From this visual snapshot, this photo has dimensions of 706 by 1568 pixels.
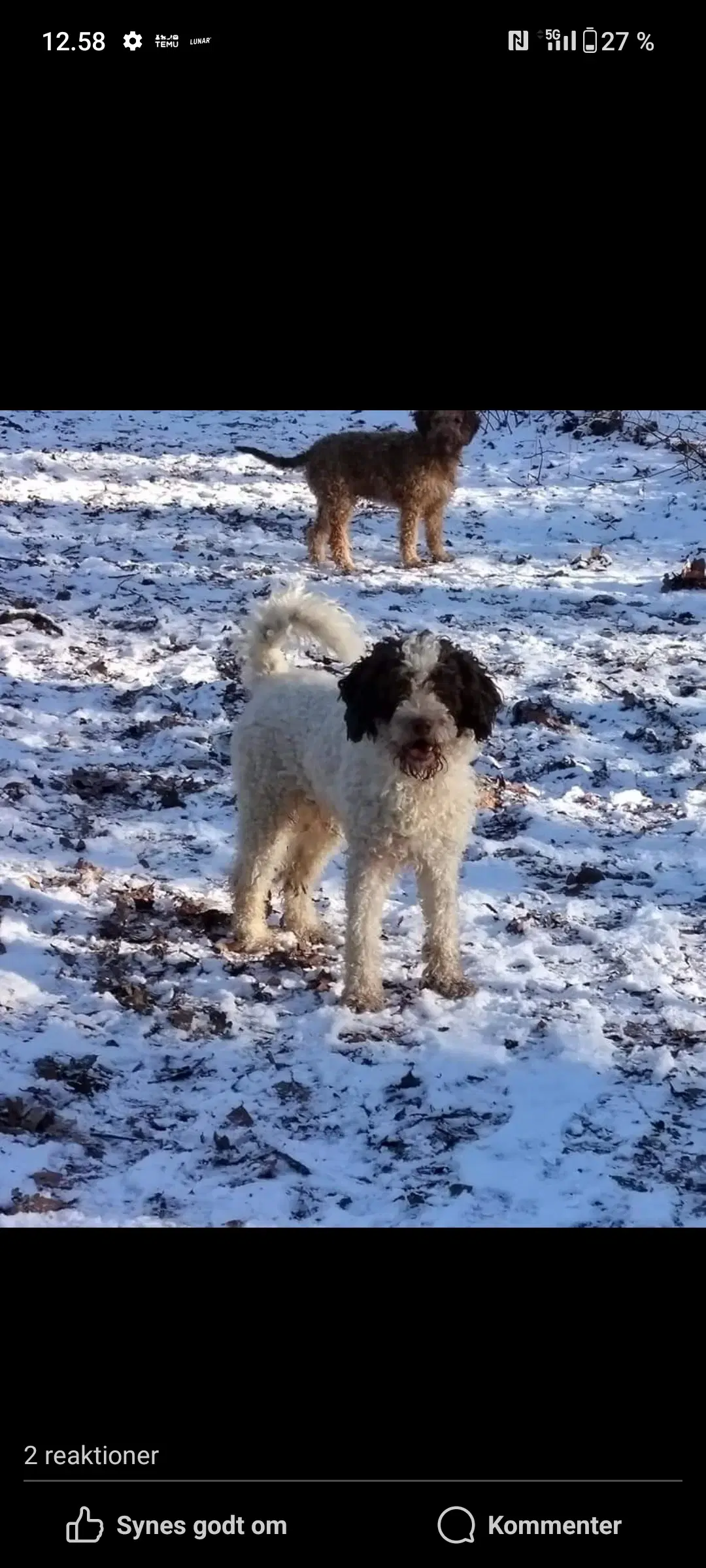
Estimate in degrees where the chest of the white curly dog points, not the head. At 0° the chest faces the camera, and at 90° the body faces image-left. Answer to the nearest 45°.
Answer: approximately 315°

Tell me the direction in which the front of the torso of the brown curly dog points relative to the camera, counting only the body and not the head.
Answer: to the viewer's right

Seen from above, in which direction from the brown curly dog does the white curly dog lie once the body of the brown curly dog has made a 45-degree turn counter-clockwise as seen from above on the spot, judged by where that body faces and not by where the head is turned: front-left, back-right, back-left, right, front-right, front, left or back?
back-right
